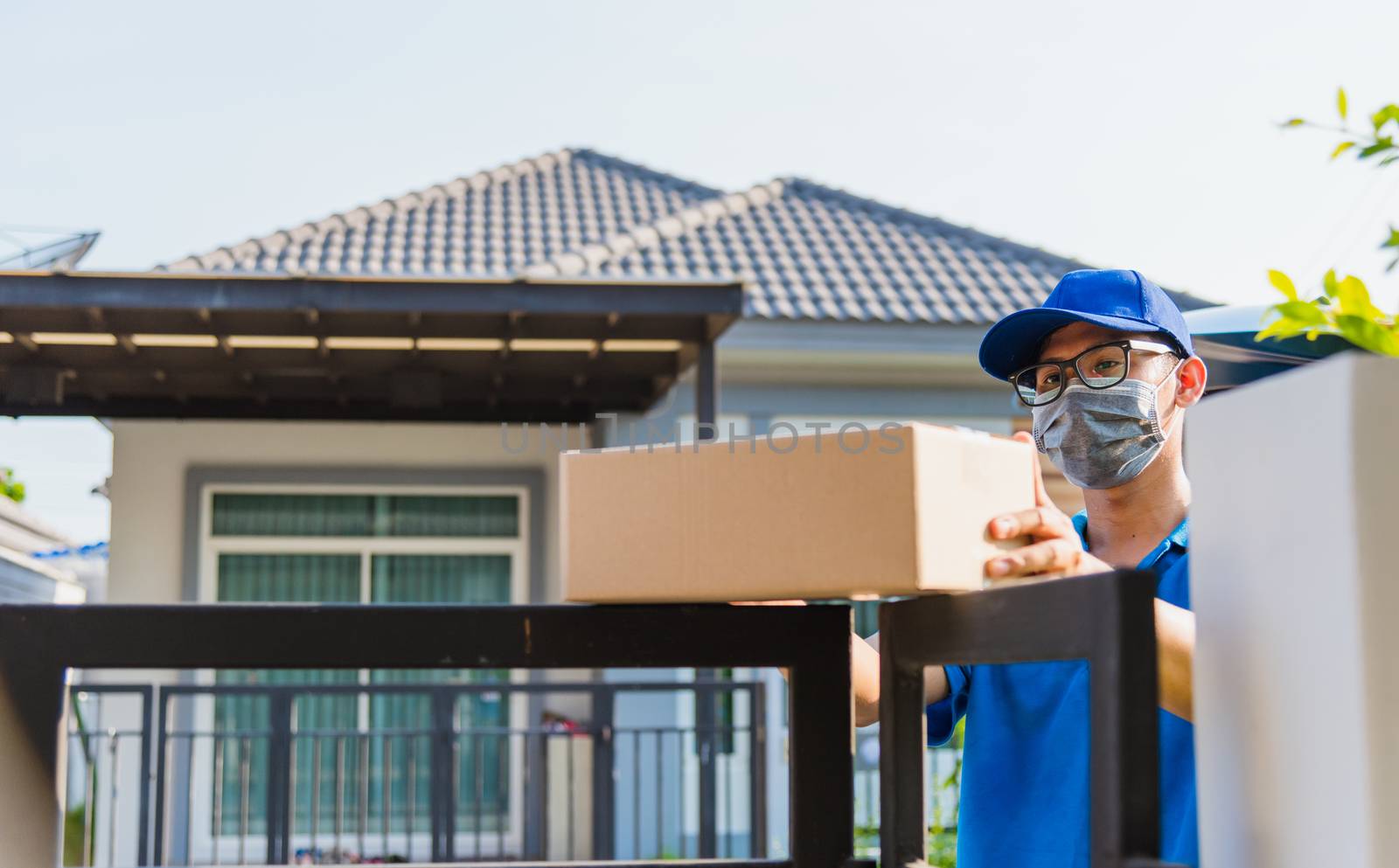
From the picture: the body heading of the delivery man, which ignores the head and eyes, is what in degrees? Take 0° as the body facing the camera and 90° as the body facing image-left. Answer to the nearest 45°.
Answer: approximately 45°

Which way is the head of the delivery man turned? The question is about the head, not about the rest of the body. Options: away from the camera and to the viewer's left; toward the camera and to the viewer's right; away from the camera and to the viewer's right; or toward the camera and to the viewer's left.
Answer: toward the camera and to the viewer's left

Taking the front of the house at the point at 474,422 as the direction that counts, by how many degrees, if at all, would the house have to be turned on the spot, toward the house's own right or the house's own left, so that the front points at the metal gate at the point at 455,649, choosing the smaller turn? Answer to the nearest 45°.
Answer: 0° — it already faces it

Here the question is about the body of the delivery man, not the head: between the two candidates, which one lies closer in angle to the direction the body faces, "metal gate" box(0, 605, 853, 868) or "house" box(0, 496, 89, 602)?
the metal gate

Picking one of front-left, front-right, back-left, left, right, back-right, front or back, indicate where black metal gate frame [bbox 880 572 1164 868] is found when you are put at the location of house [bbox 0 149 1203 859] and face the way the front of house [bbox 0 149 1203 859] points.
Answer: front

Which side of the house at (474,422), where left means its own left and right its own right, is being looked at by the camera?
front

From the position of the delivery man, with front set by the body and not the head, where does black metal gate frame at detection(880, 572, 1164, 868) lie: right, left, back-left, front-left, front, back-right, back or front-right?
front-left

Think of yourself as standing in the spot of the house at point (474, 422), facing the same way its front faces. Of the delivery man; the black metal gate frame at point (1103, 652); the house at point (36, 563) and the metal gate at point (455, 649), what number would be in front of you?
3

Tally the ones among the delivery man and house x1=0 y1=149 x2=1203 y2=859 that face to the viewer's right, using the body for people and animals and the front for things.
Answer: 0

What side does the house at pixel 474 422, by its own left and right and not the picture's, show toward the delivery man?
front

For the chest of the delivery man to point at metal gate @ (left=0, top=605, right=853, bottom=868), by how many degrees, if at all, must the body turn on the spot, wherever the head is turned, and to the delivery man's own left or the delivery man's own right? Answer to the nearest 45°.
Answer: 0° — they already face it
